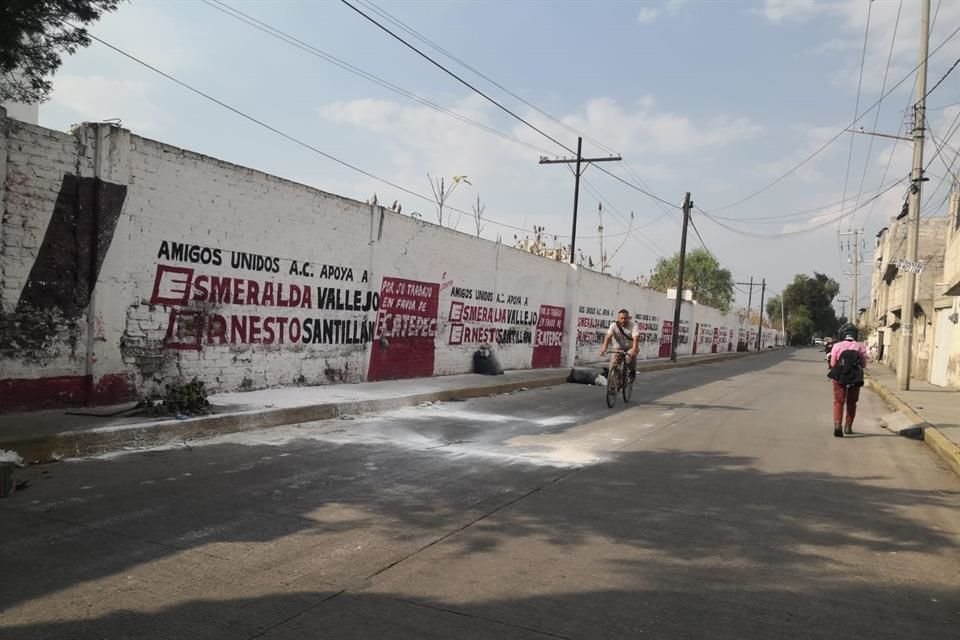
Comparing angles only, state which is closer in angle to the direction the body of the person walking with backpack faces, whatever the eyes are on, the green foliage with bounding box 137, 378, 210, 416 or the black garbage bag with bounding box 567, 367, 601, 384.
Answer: the black garbage bag

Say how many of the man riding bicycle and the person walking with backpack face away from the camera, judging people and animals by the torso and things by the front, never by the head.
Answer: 1

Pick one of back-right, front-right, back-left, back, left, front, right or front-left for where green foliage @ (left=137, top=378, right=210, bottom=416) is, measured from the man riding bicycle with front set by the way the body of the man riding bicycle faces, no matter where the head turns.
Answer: front

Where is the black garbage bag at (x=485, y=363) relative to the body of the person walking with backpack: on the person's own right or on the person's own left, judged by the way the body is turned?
on the person's own left

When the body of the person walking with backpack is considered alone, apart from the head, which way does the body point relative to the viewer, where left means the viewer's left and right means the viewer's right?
facing away from the viewer

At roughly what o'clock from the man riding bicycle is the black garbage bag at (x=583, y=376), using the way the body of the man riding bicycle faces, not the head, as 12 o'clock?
The black garbage bag is roughly at 4 o'clock from the man riding bicycle.

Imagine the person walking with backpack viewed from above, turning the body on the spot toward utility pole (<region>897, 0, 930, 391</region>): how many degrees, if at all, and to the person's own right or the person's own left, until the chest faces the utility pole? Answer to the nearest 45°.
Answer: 0° — they already face it

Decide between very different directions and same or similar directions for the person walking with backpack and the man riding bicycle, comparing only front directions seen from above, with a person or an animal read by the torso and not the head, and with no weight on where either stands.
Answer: very different directions

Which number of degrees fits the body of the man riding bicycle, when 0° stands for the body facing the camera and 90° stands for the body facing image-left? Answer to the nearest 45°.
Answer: approximately 45°

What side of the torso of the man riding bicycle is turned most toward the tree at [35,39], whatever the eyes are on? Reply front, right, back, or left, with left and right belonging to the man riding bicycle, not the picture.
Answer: front

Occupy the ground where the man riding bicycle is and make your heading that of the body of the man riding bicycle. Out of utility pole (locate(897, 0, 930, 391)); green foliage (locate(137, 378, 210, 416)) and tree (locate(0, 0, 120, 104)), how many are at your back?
1

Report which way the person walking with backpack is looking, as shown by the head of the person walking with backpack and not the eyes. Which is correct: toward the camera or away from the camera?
away from the camera

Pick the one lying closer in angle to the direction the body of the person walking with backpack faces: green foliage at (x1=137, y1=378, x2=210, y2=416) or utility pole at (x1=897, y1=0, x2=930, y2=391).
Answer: the utility pole

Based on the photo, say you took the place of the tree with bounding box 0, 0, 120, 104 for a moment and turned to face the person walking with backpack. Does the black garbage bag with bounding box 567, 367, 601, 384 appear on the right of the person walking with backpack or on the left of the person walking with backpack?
left
